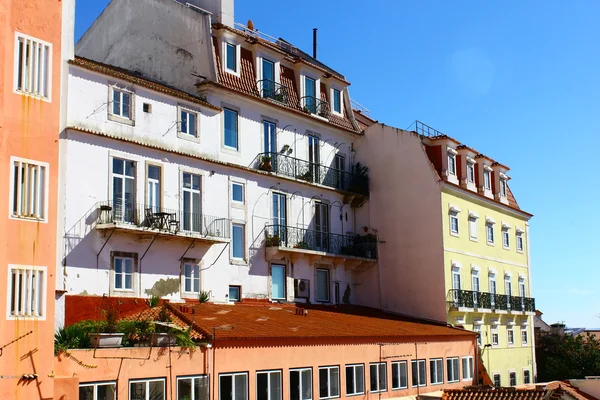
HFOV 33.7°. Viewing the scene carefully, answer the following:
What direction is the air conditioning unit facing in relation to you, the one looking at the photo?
facing the viewer and to the right of the viewer

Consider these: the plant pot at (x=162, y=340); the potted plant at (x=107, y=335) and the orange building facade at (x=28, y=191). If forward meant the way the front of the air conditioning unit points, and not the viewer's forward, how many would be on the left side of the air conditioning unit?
0

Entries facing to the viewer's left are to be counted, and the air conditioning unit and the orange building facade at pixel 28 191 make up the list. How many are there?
0

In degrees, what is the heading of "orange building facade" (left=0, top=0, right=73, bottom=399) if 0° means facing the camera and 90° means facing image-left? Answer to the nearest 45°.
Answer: approximately 315°

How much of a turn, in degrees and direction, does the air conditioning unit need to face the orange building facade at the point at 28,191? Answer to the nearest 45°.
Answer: approximately 45° to its right

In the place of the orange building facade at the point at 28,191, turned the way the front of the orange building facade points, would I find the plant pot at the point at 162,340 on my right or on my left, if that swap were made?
on my left
